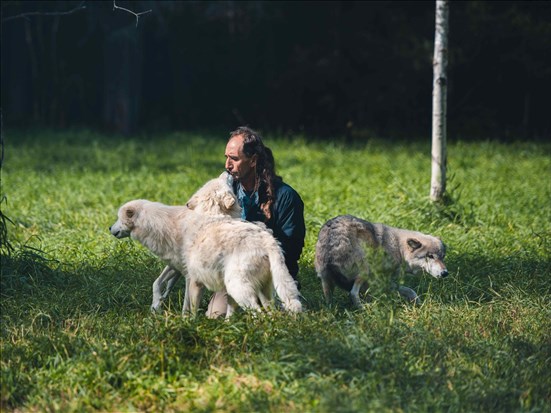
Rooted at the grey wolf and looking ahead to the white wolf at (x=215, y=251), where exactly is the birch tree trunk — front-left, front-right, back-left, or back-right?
back-right

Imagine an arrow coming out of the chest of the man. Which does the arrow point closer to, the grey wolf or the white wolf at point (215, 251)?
the white wolf

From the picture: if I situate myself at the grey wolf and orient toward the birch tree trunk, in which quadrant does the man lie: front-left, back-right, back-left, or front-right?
back-left

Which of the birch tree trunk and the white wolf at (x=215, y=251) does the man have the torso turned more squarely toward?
the white wolf

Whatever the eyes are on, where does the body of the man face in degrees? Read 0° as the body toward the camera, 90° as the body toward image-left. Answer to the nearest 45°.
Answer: approximately 45°

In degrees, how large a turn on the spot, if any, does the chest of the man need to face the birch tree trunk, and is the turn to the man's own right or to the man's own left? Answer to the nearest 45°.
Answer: approximately 180°

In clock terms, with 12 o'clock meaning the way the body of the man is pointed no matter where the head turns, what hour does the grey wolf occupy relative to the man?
The grey wolf is roughly at 7 o'clock from the man.

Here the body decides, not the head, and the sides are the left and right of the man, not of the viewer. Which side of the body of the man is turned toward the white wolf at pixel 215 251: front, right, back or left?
front

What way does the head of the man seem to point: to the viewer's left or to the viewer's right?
to the viewer's left
